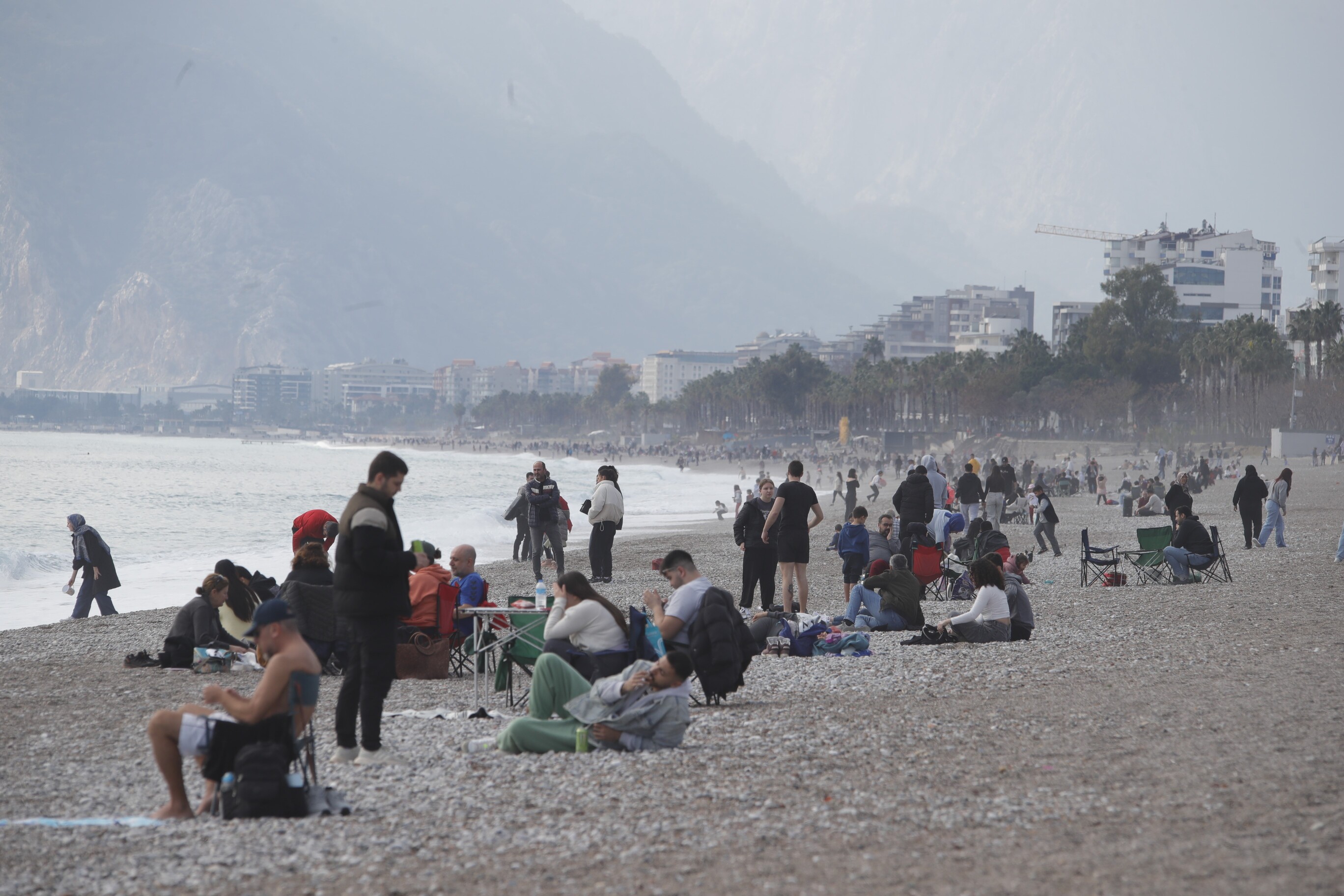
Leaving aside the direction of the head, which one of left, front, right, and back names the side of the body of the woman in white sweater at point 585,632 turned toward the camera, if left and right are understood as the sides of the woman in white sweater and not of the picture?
left

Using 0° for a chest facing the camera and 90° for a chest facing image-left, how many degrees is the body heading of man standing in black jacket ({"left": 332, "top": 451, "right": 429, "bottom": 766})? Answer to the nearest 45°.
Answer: approximately 270°

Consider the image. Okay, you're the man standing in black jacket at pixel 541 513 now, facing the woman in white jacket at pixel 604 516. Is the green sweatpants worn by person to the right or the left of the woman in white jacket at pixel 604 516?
right

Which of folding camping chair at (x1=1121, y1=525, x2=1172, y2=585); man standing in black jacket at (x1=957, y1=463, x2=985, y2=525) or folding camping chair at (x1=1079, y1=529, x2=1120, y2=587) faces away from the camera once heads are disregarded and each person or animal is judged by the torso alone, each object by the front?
the man standing in black jacket

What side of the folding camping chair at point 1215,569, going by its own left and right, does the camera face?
left

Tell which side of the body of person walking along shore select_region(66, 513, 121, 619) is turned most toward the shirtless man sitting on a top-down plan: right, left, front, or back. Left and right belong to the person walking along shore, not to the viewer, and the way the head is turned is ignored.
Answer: left

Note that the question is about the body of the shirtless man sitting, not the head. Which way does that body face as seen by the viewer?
to the viewer's left

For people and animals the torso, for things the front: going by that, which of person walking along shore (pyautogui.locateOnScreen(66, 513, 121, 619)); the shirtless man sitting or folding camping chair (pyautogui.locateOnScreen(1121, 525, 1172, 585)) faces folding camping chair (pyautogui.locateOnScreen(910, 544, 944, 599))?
folding camping chair (pyautogui.locateOnScreen(1121, 525, 1172, 585))
